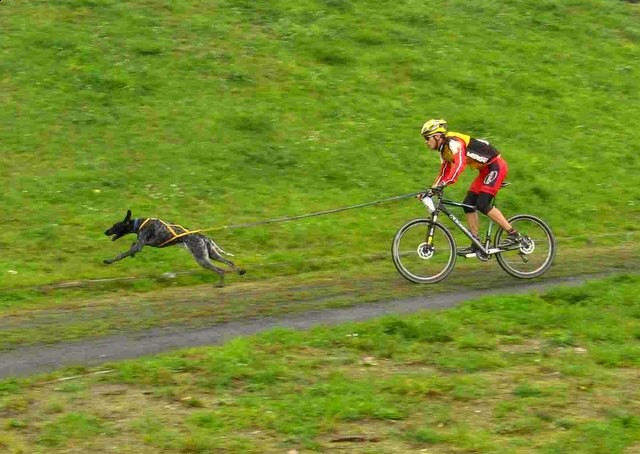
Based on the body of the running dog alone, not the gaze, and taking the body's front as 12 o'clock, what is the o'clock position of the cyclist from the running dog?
The cyclist is roughly at 6 o'clock from the running dog.

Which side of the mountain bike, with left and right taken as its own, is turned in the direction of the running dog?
front

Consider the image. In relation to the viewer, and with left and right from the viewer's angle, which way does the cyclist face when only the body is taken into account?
facing to the left of the viewer

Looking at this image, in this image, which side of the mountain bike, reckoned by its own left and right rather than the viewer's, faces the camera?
left

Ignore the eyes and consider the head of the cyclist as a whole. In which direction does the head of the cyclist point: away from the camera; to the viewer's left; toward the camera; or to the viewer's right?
to the viewer's left

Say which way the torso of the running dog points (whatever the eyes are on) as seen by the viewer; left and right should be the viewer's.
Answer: facing to the left of the viewer

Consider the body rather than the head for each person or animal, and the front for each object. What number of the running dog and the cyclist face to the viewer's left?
2

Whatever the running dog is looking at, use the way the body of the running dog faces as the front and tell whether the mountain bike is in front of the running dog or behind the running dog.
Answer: behind
